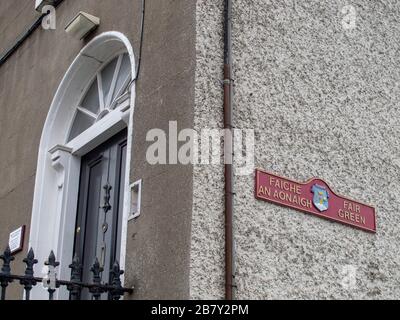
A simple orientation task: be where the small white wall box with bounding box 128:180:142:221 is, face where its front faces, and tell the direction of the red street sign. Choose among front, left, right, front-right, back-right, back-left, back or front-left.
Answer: back-left

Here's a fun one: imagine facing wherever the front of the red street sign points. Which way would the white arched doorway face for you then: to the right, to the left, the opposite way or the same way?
to the right

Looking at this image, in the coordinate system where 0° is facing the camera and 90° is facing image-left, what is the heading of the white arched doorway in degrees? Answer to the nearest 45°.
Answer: approximately 45°

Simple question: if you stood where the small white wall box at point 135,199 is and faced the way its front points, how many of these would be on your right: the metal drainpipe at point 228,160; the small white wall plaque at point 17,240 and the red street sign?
1

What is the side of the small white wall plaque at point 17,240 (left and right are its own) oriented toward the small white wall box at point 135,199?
left

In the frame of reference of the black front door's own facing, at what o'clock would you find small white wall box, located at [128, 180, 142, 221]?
The small white wall box is roughly at 10 o'clock from the black front door.

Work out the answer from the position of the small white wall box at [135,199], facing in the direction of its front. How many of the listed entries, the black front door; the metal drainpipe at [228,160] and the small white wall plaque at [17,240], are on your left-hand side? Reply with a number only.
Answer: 1

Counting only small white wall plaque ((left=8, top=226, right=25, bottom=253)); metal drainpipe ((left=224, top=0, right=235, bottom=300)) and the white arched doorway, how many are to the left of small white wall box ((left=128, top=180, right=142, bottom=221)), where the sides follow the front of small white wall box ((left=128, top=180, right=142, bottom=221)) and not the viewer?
1

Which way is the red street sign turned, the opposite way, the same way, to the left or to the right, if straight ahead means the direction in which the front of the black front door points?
to the left

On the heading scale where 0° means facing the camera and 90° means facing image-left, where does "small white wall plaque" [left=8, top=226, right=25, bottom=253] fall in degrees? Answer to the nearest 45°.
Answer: approximately 45°

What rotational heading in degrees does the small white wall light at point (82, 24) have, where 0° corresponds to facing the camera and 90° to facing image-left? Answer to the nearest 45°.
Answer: approximately 45°
